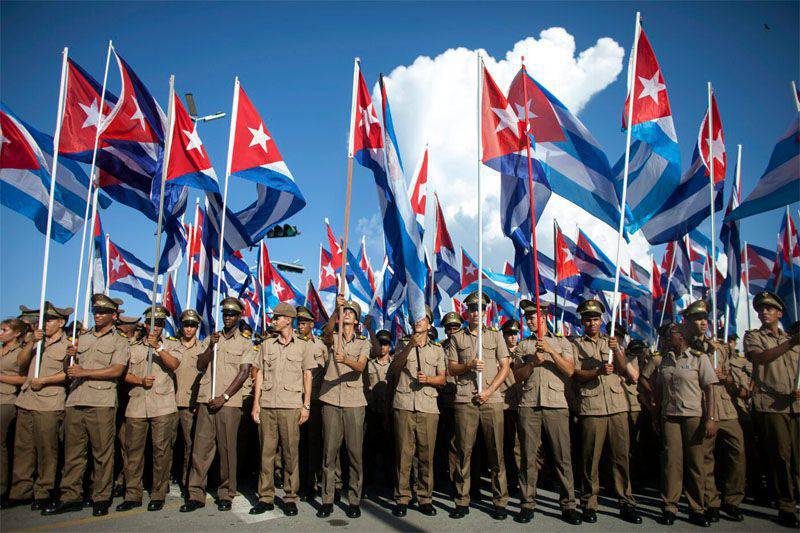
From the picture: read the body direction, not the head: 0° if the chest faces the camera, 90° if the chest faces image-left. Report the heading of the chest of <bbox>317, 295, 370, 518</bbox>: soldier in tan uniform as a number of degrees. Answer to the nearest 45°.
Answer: approximately 0°

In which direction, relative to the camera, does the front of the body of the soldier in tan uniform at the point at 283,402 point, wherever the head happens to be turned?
toward the camera

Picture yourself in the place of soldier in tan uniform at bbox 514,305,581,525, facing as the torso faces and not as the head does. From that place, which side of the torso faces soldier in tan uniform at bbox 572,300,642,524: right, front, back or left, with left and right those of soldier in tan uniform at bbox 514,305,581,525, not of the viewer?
left

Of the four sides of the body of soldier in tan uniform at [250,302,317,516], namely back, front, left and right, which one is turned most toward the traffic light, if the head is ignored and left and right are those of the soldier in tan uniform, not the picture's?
back

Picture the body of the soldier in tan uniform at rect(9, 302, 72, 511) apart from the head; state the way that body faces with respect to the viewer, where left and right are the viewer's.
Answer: facing the viewer and to the left of the viewer

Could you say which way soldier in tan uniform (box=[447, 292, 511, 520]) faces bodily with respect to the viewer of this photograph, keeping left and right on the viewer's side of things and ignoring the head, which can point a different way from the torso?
facing the viewer

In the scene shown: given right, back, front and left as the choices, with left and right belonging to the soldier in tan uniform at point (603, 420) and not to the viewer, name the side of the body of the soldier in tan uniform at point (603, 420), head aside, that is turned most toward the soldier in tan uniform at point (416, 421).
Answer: right

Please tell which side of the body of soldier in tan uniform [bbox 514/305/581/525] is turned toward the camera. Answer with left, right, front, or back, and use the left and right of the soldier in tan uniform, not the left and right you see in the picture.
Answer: front

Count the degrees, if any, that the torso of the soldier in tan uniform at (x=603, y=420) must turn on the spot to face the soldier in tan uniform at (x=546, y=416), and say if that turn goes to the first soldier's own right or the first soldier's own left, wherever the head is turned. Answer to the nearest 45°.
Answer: approximately 90° to the first soldier's own right

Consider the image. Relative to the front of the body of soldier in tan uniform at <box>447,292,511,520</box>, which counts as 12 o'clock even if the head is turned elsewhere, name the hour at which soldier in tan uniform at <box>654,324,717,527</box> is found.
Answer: soldier in tan uniform at <box>654,324,717,527</box> is roughly at 9 o'clock from soldier in tan uniform at <box>447,292,511,520</box>.

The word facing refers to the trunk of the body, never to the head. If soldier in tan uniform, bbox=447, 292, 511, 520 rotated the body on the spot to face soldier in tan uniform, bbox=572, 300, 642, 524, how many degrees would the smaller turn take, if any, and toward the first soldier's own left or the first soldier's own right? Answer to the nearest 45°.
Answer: approximately 90° to the first soldier's own left
